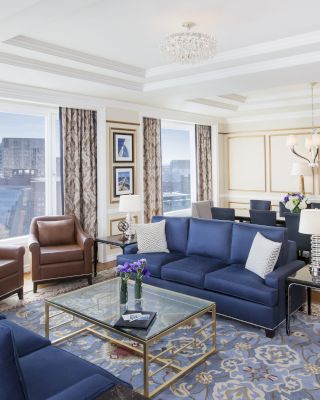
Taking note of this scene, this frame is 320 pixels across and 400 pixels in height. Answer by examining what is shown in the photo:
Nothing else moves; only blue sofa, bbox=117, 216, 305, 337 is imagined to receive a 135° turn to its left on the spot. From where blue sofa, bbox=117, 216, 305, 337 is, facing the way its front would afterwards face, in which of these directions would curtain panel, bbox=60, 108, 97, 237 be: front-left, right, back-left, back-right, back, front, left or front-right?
back-left

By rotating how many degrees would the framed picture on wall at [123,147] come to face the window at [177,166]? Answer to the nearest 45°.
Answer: approximately 90° to its left

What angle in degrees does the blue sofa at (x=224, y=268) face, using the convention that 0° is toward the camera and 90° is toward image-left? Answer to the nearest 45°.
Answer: approximately 45°

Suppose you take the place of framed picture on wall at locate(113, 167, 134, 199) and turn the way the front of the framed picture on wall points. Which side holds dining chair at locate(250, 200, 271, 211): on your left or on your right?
on your left

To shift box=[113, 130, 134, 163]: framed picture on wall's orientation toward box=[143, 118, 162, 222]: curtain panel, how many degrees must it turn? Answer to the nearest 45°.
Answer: approximately 90° to its left

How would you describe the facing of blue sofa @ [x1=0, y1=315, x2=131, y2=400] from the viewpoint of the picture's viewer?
facing away from the viewer and to the right of the viewer

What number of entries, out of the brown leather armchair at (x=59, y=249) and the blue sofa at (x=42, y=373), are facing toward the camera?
1

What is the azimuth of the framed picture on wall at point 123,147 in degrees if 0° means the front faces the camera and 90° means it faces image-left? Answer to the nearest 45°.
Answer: approximately 315°

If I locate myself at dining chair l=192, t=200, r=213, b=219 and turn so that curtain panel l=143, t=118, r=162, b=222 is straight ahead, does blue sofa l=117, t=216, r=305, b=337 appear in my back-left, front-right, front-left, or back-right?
back-left
